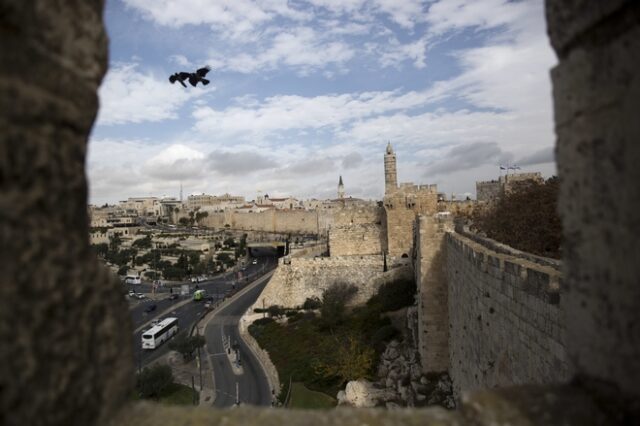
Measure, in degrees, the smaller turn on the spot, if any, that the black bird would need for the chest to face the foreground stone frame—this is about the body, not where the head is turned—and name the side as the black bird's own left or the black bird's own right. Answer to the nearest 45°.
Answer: approximately 90° to the black bird's own left

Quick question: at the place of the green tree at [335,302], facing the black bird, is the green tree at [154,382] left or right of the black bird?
right

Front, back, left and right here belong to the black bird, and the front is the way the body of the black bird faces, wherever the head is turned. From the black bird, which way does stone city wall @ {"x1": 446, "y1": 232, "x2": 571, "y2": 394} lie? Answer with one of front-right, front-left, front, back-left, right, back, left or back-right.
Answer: back

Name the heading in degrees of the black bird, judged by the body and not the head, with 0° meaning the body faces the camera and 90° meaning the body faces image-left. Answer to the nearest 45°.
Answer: approximately 90°
